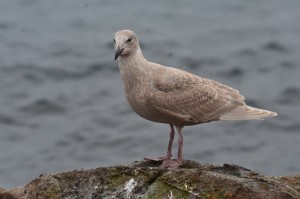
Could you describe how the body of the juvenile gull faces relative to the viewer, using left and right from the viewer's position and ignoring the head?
facing to the left of the viewer
